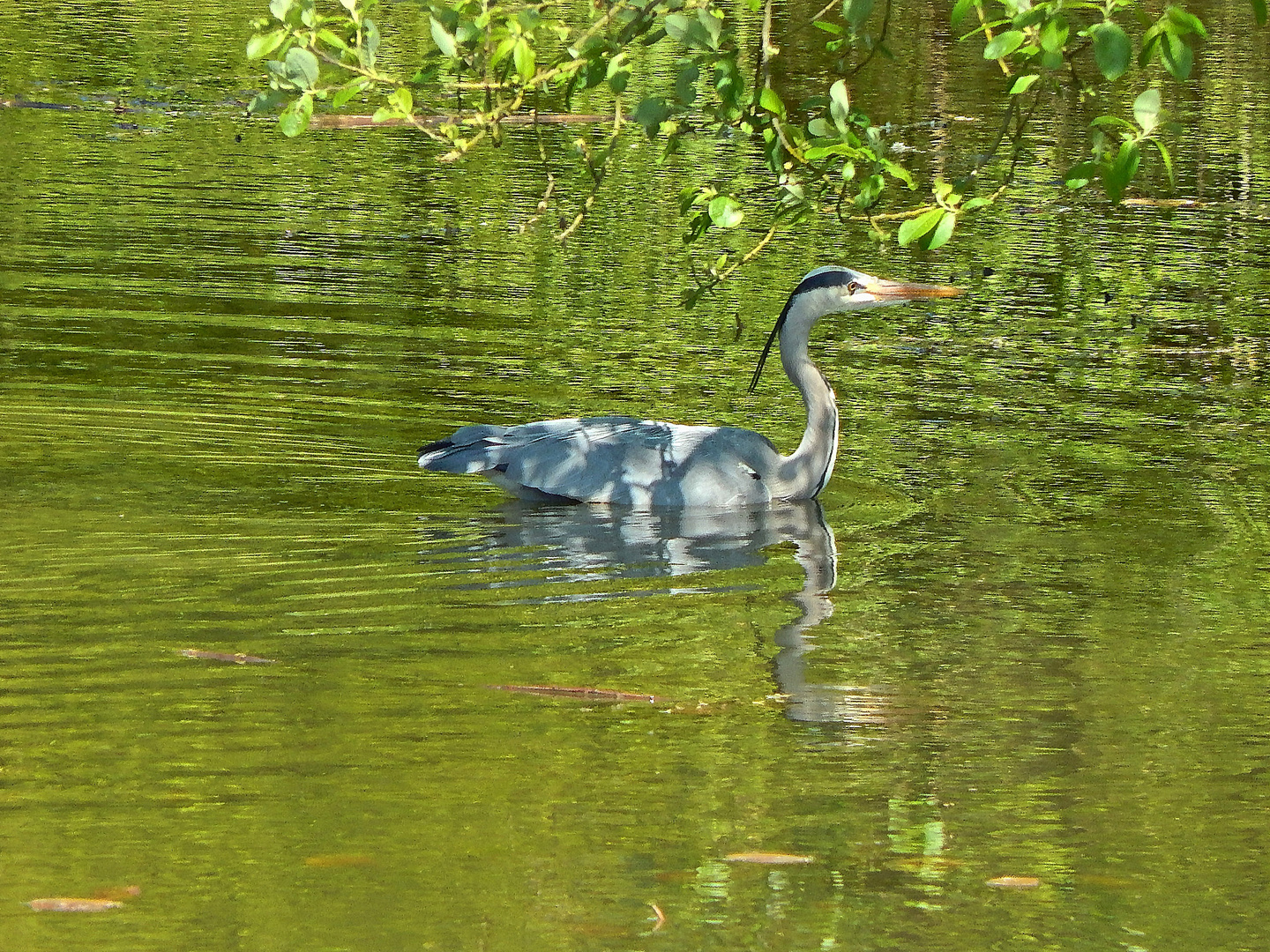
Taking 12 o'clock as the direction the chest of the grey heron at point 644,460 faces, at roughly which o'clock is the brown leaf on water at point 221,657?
The brown leaf on water is roughly at 4 o'clock from the grey heron.

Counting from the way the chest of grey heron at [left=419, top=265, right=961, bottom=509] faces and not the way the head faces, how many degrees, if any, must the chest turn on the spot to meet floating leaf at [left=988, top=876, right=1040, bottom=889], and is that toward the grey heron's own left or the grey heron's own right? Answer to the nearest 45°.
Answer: approximately 90° to the grey heron's own right

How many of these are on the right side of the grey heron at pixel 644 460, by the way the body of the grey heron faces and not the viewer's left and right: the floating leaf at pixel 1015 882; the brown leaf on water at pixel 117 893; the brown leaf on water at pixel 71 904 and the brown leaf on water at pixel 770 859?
4

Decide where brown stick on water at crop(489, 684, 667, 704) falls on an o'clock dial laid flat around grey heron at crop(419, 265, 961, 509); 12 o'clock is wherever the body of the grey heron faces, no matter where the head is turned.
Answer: The brown stick on water is roughly at 3 o'clock from the grey heron.

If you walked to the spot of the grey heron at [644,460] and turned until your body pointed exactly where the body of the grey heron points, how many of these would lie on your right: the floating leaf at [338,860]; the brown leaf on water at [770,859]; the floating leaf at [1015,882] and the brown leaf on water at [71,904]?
4

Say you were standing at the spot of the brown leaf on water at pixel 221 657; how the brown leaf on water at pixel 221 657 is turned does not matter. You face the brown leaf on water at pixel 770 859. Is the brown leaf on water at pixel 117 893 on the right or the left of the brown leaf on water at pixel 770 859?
right

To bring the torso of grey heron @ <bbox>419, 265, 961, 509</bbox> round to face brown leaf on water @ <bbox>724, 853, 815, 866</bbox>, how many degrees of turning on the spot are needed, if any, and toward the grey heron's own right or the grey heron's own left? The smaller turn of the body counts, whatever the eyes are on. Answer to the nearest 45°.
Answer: approximately 90° to the grey heron's own right

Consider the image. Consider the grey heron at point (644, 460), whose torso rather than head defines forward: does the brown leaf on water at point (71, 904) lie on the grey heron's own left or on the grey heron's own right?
on the grey heron's own right

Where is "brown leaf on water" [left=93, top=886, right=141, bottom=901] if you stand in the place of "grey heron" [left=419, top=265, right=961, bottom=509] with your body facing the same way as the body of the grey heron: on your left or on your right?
on your right

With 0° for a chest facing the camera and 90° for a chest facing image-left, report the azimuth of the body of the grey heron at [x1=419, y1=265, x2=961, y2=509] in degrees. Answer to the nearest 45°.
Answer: approximately 270°
